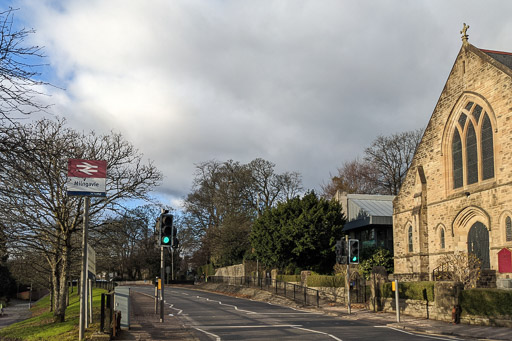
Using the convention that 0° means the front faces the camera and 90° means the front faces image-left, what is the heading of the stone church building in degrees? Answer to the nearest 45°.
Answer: approximately 45°

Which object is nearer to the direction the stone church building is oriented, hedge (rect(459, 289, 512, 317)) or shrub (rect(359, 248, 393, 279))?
the hedge

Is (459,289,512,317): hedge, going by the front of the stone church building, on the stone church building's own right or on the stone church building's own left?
on the stone church building's own left

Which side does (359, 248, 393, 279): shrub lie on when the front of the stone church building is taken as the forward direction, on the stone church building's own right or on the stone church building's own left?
on the stone church building's own right

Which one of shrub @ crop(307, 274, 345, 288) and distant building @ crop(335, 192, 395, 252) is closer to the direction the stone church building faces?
the shrub

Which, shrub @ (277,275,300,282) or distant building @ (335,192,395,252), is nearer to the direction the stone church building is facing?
the shrub
